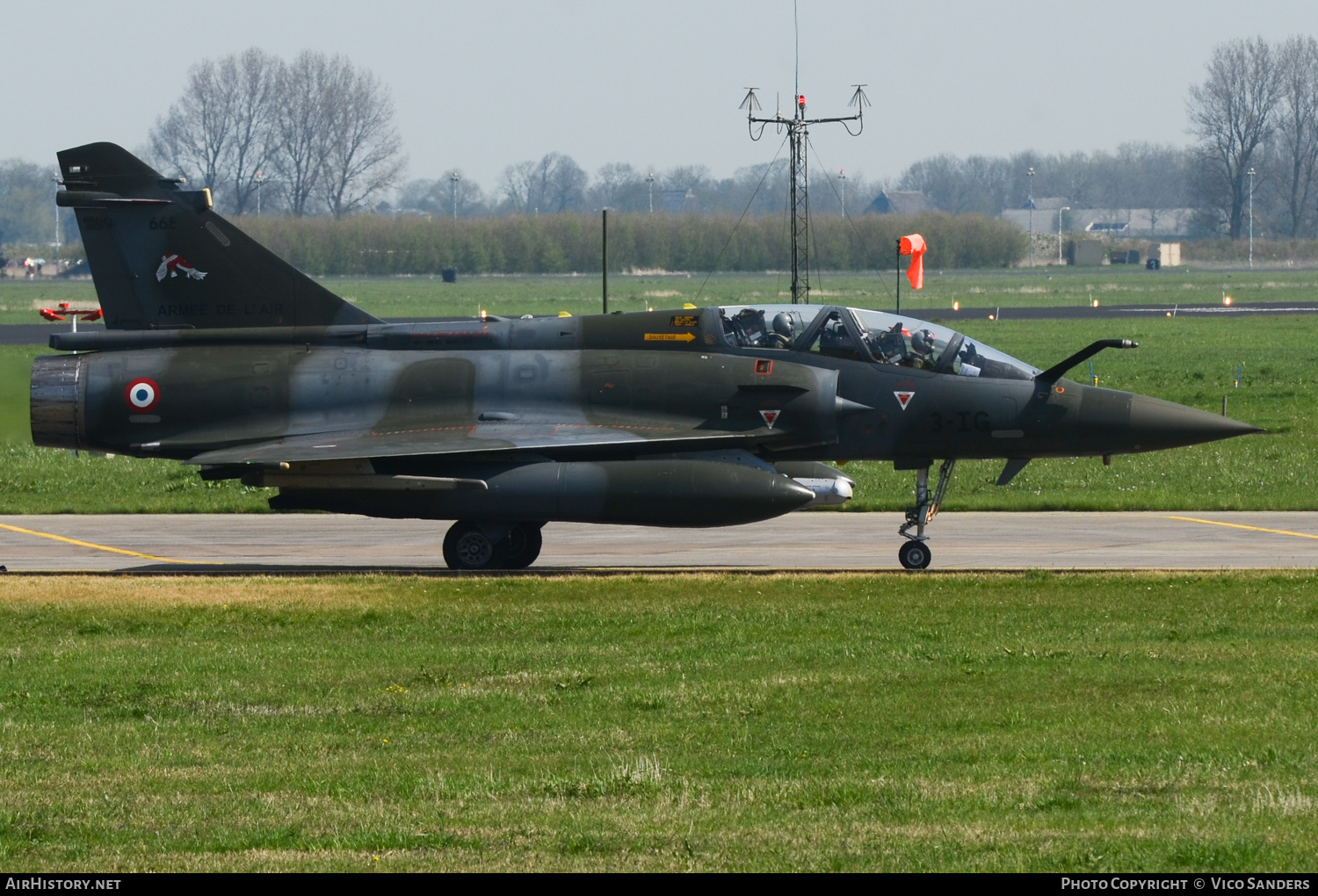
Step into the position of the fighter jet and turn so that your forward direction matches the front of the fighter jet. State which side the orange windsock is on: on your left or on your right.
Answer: on your left

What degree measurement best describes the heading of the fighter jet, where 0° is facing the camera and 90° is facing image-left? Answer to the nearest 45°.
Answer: approximately 270°
